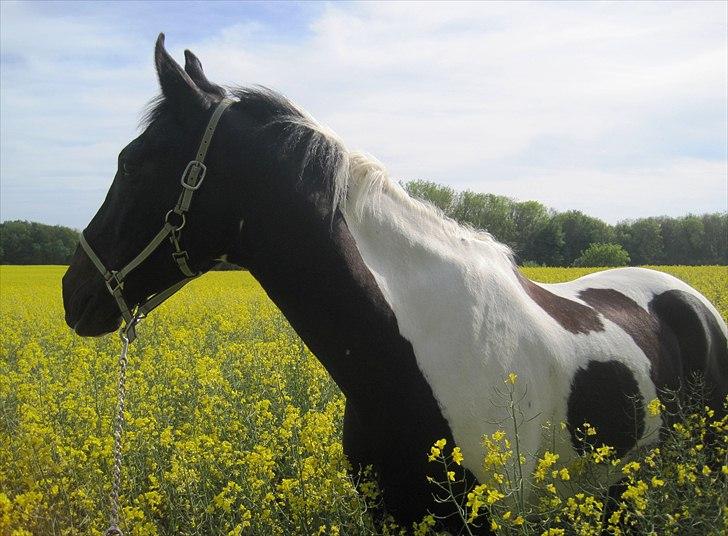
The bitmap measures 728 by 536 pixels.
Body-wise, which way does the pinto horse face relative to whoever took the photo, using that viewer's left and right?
facing the viewer and to the left of the viewer

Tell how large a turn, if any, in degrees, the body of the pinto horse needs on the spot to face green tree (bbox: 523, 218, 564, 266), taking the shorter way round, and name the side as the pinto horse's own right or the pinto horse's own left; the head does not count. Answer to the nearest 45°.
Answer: approximately 135° to the pinto horse's own right

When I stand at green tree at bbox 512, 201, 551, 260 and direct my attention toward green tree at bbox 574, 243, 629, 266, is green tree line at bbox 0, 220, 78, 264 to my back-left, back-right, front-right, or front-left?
back-right

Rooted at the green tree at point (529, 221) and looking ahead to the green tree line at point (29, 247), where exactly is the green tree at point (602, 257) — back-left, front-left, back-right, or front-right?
back-left

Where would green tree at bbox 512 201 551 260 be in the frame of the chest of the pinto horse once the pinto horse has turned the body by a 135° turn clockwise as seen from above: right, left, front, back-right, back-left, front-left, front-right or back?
front

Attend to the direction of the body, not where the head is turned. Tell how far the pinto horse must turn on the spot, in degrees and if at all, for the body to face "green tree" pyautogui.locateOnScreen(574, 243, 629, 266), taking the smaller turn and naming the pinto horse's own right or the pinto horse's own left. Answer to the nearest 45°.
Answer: approximately 135° to the pinto horse's own right

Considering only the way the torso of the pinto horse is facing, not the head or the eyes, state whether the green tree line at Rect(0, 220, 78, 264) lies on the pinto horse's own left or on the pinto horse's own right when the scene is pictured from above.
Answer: on the pinto horse's own right
